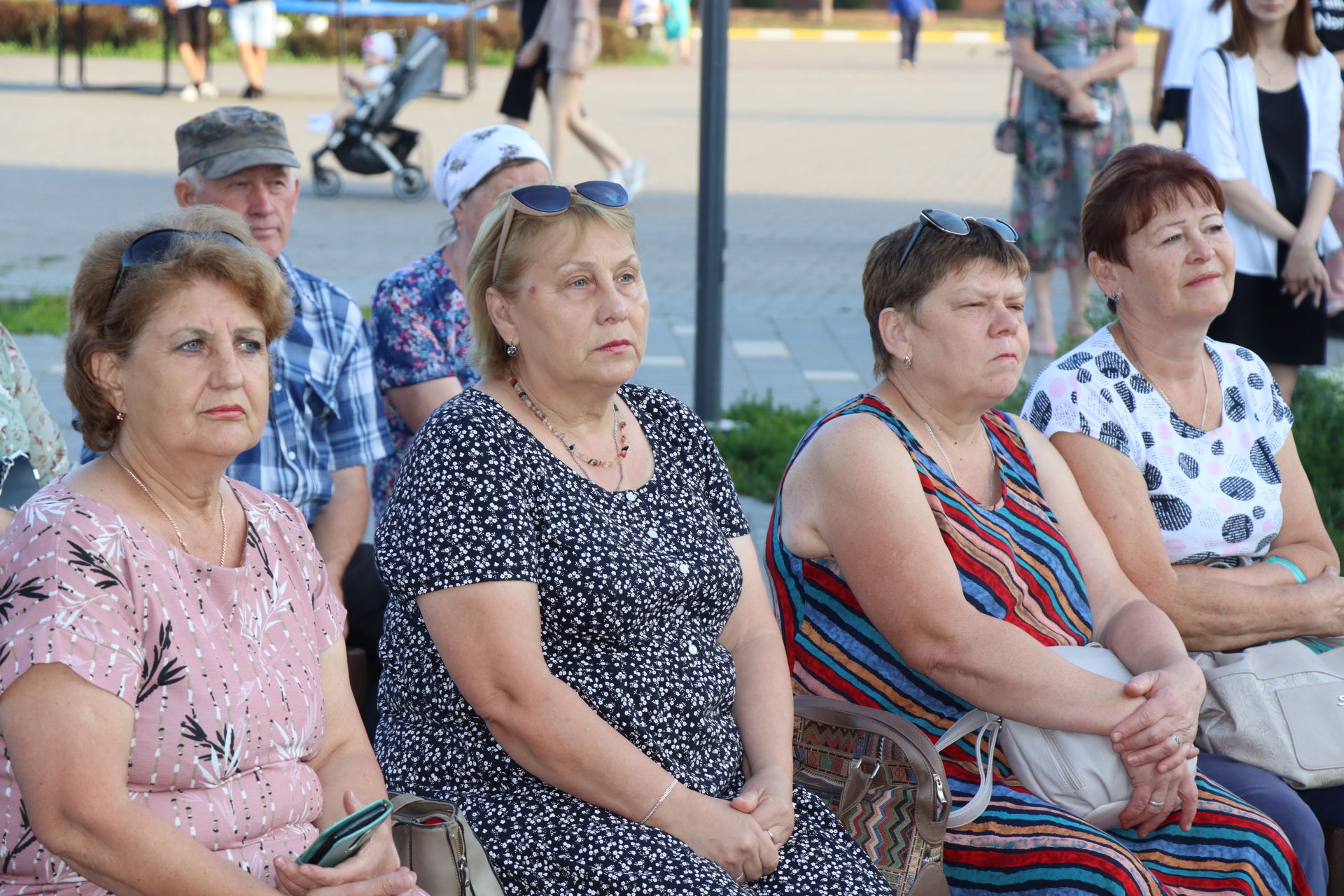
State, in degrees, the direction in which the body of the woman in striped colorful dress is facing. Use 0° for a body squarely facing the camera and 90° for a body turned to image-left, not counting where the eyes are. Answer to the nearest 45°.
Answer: approximately 315°

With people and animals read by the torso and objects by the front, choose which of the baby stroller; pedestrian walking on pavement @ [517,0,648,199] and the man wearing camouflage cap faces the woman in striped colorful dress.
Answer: the man wearing camouflage cap

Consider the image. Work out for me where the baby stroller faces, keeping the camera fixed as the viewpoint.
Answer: facing to the left of the viewer

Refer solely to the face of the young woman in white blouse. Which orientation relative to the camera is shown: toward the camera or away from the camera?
toward the camera

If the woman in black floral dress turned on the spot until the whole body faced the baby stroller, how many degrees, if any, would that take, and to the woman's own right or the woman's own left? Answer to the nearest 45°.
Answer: approximately 135° to the woman's own left

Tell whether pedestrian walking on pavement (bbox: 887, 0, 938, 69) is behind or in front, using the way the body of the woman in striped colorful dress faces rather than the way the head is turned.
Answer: behind

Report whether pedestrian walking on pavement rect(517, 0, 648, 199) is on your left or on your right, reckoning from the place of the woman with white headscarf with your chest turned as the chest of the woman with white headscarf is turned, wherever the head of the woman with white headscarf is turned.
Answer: on your left

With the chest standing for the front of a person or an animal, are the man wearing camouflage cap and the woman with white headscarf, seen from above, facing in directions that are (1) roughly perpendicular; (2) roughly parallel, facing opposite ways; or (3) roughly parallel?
roughly parallel

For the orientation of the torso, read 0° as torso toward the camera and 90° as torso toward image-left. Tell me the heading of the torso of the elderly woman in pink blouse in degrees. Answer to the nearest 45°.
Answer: approximately 315°

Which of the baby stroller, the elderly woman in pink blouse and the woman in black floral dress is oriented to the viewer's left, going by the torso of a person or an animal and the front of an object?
the baby stroller
